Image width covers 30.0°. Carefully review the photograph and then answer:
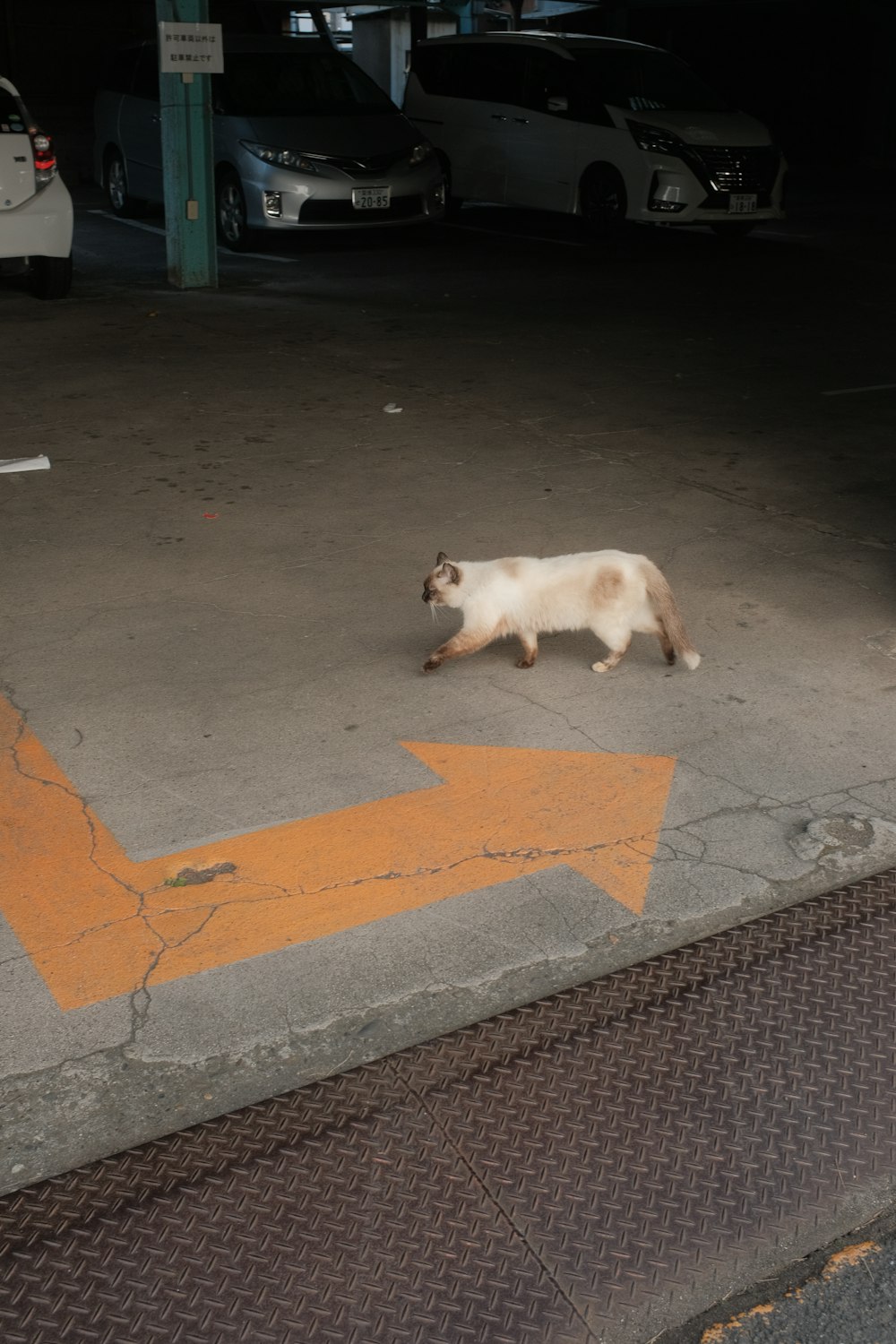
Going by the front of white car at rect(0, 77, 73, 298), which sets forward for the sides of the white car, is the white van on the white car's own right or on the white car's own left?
on the white car's own right

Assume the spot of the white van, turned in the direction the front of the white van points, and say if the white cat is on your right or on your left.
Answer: on your right

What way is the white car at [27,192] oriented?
away from the camera

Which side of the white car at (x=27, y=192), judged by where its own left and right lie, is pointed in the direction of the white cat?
back

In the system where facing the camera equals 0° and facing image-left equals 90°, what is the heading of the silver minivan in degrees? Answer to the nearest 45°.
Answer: approximately 315°

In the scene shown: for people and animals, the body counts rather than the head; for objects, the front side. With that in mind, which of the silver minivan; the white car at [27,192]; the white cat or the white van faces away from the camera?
the white car

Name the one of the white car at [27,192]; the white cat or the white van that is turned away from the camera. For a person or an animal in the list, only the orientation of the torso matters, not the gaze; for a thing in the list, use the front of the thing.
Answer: the white car

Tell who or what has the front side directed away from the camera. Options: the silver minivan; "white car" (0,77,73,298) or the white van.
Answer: the white car

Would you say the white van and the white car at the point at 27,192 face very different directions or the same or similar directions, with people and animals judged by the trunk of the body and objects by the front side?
very different directions

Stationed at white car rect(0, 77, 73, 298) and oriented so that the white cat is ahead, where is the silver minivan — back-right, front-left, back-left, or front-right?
back-left

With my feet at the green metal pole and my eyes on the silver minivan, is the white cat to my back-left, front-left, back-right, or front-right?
back-right

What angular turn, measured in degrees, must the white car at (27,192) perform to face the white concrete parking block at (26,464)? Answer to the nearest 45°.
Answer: approximately 180°

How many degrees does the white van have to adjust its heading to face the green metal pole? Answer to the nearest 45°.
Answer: approximately 90° to its right

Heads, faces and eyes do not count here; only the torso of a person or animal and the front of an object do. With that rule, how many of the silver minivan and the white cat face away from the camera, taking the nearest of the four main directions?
0

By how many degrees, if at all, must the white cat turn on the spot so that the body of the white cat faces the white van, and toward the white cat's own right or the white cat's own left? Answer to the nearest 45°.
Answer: approximately 90° to the white cat's own right

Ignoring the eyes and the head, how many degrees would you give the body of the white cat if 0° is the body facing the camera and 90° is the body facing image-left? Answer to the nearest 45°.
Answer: approximately 90°
